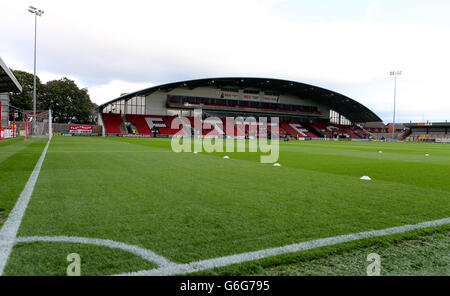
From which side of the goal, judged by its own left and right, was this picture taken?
right
